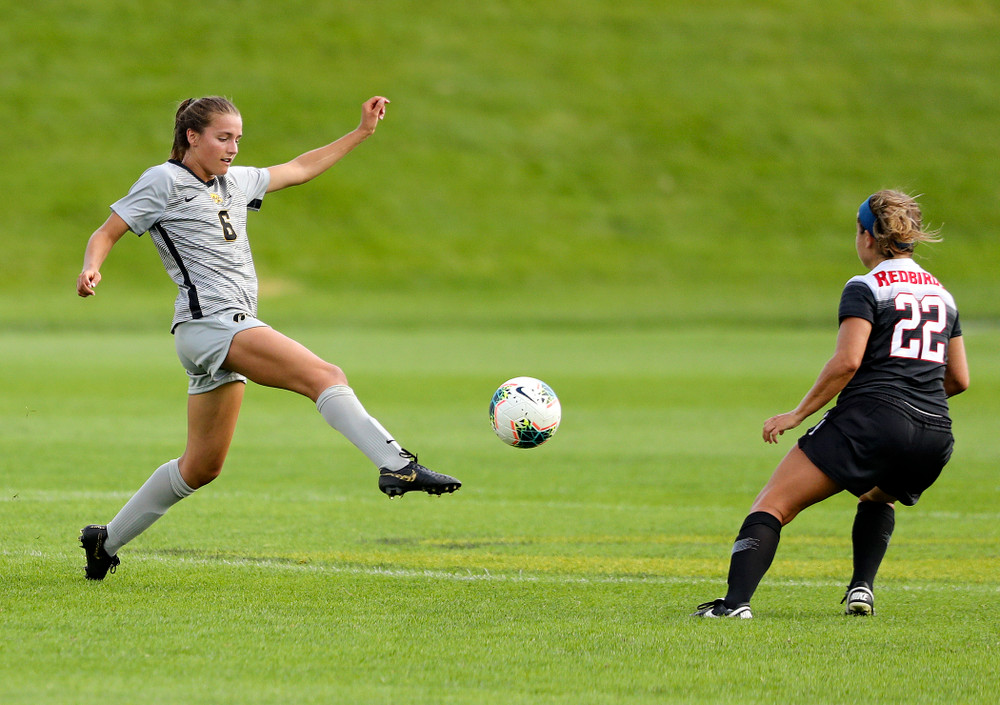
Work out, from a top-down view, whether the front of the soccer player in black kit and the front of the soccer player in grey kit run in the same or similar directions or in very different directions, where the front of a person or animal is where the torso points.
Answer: very different directions

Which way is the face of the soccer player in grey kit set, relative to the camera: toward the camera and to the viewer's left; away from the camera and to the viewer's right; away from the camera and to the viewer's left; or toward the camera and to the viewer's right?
toward the camera and to the viewer's right

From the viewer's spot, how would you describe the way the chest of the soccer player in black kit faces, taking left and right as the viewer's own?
facing away from the viewer and to the left of the viewer

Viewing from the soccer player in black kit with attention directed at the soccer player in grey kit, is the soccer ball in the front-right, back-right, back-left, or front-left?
front-right

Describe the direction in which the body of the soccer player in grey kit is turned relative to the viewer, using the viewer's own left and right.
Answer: facing the viewer and to the right of the viewer

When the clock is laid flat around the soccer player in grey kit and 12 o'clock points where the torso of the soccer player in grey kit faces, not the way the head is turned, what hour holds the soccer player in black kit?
The soccer player in black kit is roughly at 11 o'clock from the soccer player in grey kit.

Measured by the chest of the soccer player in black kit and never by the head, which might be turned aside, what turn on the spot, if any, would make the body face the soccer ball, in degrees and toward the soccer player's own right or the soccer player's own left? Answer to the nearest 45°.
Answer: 0° — they already face it

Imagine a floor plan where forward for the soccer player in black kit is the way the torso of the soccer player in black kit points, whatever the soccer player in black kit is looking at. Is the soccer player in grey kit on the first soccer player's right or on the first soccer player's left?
on the first soccer player's left

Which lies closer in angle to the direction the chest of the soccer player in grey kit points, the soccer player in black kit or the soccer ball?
the soccer player in black kit

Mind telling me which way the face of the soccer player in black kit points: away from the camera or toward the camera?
away from the camera

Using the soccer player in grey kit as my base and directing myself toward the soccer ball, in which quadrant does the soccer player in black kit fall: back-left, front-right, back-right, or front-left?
front-right

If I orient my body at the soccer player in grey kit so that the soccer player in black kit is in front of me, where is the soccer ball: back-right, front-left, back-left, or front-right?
front-left

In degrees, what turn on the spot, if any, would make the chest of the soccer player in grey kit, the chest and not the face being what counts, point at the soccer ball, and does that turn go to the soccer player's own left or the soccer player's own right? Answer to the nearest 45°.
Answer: approximately 45° to the soccer player's own left

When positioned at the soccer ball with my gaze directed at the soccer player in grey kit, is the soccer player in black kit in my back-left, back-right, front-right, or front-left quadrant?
back-left
